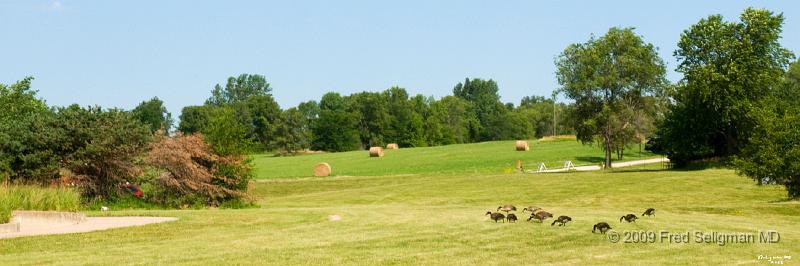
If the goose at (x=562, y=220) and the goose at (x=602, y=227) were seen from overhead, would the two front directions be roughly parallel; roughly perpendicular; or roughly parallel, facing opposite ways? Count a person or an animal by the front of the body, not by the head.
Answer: roughly parallel

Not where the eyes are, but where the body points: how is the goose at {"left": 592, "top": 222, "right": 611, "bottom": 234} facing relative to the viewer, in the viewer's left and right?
facing to the left of the viewer

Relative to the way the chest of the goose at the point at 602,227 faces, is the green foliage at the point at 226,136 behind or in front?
in front

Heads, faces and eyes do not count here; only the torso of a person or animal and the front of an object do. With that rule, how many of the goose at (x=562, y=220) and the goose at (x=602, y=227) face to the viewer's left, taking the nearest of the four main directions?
2

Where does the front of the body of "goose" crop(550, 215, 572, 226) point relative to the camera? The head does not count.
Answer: to the viewer's left

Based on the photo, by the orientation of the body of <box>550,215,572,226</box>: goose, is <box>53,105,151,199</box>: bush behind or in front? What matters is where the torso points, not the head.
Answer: in front

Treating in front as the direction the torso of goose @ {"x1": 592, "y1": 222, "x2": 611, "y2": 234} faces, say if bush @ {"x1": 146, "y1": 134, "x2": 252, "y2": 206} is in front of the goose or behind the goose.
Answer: in front

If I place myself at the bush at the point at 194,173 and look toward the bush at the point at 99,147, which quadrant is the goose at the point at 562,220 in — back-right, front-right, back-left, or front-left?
back-left
